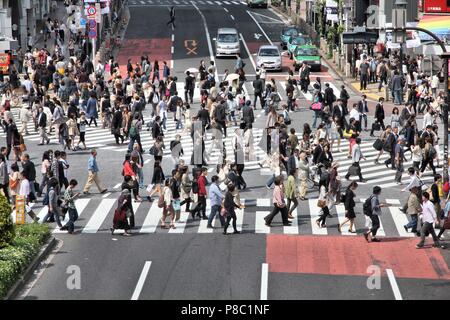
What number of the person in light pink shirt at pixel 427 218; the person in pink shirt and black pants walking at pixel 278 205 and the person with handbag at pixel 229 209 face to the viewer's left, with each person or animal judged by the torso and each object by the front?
1

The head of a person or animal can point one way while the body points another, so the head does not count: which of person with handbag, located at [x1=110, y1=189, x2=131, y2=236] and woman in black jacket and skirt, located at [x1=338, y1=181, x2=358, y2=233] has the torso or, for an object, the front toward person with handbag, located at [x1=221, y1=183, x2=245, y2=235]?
person with handbag, located at [x1=110, y1=189, x2=131, y2=236]

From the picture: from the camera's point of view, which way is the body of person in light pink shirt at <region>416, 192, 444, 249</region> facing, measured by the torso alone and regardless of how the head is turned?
to the viewer's left

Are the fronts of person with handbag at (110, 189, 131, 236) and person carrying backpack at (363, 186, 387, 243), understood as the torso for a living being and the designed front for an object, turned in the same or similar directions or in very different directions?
same or similar directions

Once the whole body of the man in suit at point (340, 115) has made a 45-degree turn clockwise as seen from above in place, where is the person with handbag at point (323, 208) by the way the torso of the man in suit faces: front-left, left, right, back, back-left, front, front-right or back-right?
front

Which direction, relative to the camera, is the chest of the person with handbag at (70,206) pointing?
to the viewer's right

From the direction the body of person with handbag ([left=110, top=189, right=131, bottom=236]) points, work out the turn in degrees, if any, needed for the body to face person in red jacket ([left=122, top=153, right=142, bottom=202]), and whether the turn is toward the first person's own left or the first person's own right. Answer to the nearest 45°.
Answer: approximately 90° to the first person's own left

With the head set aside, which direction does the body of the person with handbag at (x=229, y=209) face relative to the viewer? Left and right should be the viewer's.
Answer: facing to the right of the viewer

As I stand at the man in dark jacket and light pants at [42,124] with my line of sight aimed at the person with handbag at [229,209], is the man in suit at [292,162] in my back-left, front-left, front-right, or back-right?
front-left

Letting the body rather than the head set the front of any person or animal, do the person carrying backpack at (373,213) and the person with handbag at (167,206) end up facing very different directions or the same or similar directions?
same or similar directions

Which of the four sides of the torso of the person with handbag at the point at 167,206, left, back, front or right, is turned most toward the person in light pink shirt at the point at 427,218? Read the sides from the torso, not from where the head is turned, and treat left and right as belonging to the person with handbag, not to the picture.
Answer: front

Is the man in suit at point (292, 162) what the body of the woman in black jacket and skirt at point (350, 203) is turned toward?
no
